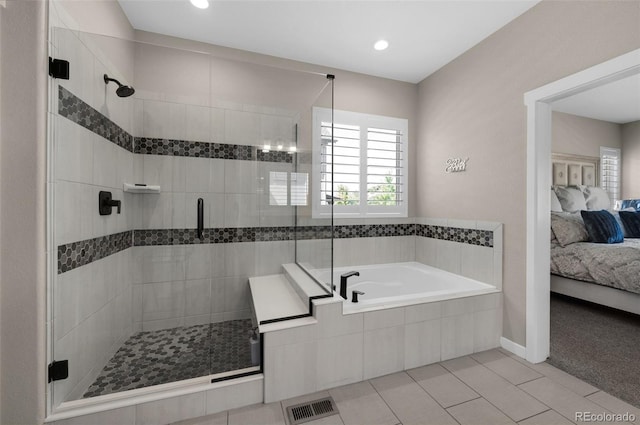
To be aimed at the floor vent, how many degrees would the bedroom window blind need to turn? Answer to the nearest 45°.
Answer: approximately 45° to its right

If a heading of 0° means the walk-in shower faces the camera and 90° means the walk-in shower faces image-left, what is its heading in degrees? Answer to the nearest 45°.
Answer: approximately 0°

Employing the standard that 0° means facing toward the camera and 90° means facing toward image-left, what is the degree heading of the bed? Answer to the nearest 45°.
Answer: approximately 315°

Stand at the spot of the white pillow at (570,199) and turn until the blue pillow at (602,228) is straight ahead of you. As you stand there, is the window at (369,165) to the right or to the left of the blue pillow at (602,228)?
right

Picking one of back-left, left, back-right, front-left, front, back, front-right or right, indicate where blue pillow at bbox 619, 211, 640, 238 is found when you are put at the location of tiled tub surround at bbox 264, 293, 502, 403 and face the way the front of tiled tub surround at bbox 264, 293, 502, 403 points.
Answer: left

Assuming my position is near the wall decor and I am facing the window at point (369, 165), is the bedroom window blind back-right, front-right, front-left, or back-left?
back-right

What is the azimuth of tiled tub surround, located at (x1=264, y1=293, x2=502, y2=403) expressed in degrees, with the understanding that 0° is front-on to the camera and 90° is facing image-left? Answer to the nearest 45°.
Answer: approximately 315°

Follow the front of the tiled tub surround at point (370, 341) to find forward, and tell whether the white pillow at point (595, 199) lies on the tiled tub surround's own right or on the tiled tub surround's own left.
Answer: on the tiled tub surround's own left

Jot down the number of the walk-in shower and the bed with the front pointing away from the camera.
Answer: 0

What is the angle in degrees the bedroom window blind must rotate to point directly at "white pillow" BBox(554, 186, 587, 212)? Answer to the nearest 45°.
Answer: approximately 45° to its right

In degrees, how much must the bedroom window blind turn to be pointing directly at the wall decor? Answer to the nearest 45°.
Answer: approximately 45° to its right

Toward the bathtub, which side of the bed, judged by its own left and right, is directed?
right

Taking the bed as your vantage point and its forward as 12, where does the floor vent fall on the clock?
The floor vent is roughly at 2 o'clock from the bed.

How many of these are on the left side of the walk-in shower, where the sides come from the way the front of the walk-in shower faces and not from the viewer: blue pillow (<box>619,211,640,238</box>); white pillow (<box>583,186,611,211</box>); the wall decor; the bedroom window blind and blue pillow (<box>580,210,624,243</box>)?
5
